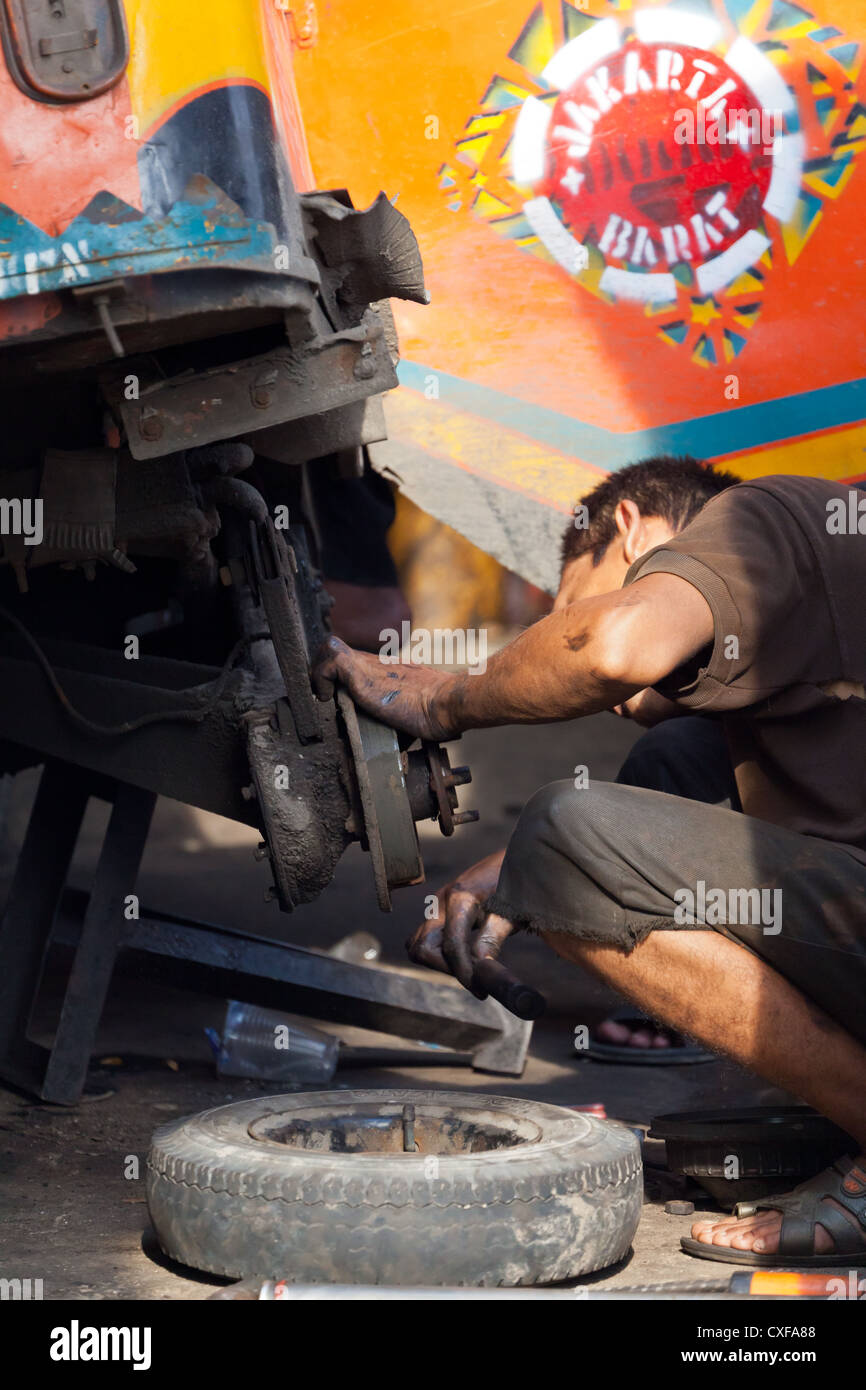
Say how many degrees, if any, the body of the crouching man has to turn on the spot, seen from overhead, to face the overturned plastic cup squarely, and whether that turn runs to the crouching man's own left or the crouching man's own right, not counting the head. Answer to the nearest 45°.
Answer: approximately 45° to the crouching man's own right

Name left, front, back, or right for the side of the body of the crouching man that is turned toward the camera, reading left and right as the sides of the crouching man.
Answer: left
